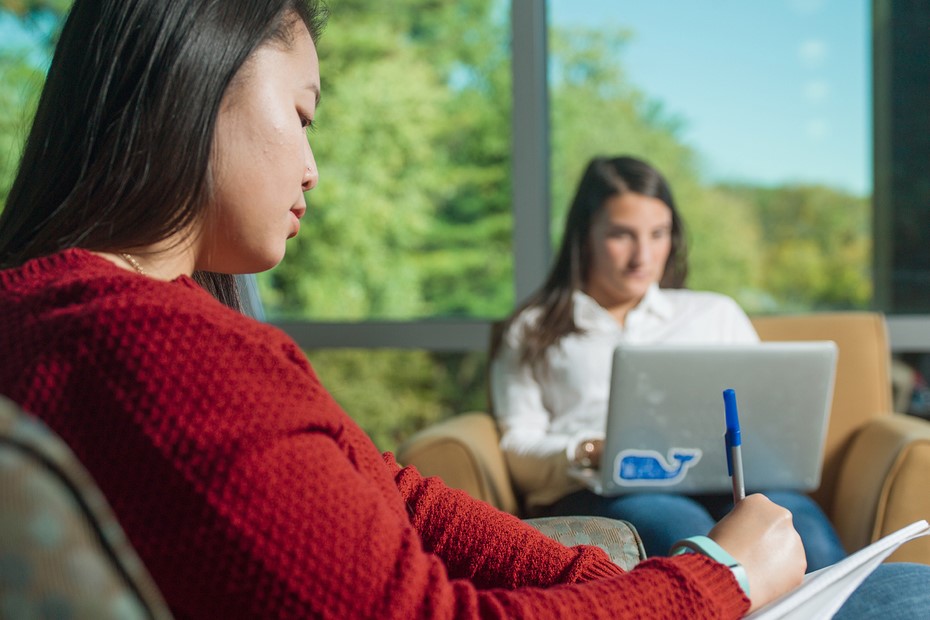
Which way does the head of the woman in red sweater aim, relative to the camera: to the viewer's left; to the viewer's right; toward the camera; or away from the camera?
to the viewer's right

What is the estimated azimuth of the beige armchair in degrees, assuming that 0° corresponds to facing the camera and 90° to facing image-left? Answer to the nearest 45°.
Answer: approximately 0°

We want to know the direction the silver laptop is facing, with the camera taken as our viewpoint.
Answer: facing away from the viewer

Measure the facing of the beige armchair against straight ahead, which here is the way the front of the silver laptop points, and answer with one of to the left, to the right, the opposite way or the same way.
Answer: the opposite way

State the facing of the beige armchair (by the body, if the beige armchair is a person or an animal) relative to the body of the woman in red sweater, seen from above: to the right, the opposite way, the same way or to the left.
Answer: to the right

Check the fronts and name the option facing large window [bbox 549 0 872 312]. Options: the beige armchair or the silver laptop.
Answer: the silver laptop

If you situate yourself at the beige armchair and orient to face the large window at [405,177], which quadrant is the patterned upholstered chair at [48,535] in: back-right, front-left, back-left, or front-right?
back-left

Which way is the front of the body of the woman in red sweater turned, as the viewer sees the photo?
to the viewer's right

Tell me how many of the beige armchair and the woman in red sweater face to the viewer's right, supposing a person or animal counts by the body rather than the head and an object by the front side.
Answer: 1

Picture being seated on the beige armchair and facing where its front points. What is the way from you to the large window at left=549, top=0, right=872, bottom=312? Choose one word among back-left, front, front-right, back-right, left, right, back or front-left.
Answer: back

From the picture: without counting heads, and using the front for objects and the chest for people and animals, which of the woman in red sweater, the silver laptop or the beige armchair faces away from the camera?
the silver laptop
